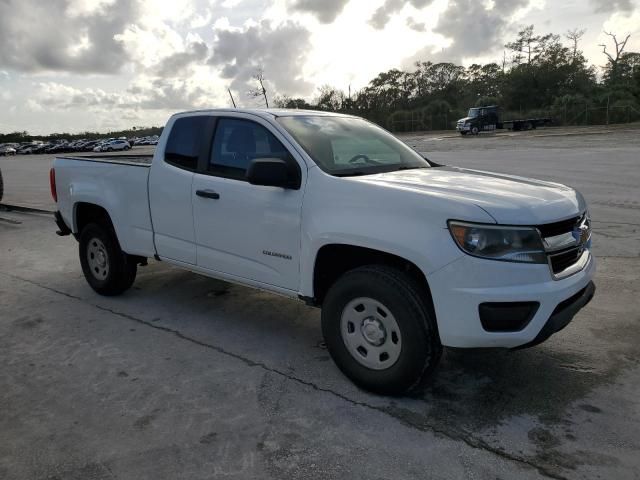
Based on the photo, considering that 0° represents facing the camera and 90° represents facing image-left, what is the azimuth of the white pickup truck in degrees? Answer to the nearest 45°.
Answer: approximately 315°
